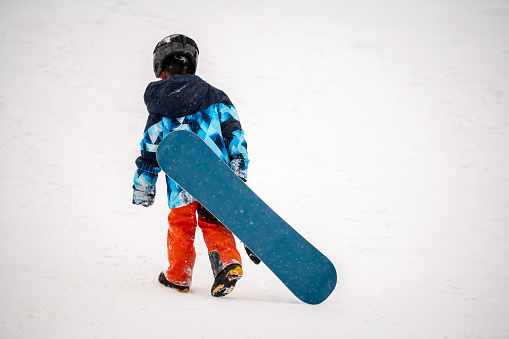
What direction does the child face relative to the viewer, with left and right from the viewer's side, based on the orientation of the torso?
facing away from the viewer and to the left of the viewer
